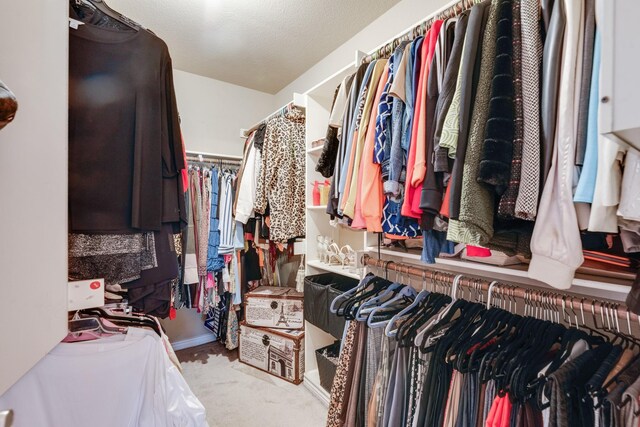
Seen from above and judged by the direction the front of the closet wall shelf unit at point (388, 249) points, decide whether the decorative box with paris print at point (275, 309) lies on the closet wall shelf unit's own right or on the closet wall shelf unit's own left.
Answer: on the closet wall shelf unit's own right

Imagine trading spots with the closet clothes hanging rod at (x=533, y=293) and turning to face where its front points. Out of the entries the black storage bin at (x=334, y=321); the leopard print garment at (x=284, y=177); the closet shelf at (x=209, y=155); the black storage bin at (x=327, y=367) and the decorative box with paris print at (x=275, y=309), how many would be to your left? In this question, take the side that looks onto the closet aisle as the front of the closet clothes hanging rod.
0

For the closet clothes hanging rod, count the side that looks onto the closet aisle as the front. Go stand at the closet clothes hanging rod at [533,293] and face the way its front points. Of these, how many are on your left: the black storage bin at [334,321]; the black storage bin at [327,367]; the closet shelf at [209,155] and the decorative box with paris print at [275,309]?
0

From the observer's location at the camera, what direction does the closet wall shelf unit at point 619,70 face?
facing the viewer and to the left of the viewer

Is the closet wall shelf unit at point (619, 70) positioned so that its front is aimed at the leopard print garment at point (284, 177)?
no

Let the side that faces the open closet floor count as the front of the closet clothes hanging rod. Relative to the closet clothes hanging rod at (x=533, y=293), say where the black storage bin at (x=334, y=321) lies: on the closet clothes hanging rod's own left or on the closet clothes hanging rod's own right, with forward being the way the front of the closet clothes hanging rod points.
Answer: on the closet clothes hanging rod's own right

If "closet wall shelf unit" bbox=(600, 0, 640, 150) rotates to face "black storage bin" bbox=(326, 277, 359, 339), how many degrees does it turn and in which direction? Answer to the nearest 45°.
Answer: approximately 90° to its right

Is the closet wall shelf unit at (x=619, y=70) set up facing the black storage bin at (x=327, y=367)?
no

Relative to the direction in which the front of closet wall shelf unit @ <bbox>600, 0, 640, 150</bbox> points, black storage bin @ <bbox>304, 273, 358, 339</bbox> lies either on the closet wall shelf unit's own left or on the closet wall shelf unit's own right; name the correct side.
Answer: on the closet wall shelf unit's own right

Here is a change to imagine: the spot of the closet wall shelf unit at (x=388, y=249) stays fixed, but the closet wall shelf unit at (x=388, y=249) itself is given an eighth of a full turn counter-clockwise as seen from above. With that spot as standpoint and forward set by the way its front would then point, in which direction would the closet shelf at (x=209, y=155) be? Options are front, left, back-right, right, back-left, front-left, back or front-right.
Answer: right

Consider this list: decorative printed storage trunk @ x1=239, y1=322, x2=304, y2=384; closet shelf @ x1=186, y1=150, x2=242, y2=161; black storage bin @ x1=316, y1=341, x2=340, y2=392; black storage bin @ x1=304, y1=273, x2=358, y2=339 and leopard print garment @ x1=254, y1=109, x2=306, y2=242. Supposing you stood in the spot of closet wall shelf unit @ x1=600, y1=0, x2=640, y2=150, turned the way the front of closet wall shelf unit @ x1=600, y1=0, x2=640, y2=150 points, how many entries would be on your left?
0

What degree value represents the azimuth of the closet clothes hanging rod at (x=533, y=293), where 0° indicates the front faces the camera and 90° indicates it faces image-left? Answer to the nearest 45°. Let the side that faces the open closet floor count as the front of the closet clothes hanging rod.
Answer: approximately 45°
